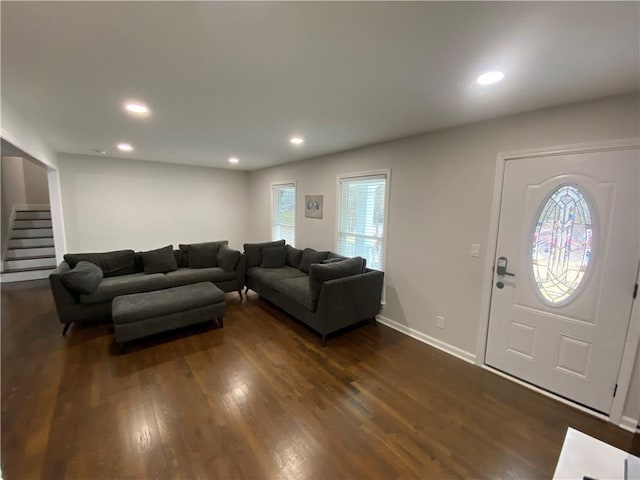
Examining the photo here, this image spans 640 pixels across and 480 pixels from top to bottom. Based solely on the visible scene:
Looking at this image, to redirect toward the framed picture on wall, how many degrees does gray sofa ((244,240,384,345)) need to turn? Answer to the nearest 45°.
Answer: approximately 135° to its right

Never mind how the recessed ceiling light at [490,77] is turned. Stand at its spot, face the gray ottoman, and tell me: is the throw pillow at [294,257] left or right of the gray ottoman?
right

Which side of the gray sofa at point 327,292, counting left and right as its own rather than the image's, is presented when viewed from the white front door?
left

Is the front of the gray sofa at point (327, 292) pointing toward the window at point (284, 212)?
no

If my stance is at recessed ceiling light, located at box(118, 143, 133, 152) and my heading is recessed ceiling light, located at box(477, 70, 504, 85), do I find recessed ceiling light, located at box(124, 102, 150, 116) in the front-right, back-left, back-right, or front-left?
front-right

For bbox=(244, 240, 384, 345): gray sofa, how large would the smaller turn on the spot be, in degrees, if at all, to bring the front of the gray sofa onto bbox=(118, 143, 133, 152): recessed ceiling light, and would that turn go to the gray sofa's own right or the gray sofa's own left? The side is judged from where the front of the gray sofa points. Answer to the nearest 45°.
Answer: approximately 45° to the gray sofa's own right

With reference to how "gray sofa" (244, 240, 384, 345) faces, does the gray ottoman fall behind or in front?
in front

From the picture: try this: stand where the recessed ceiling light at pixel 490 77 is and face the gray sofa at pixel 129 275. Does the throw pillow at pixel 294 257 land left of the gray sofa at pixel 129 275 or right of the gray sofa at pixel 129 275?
right

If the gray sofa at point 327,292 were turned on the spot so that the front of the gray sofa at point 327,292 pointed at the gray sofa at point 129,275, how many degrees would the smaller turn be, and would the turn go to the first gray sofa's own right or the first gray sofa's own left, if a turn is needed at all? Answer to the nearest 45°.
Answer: approximately 45° to the first gray sofa's own right
